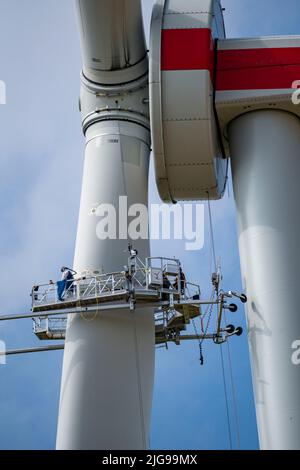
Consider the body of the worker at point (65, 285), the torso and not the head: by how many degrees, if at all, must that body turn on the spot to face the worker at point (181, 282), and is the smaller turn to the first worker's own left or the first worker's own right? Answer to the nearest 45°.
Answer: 0° — they already face them

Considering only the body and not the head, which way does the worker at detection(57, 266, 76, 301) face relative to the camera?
to the viewer's right
